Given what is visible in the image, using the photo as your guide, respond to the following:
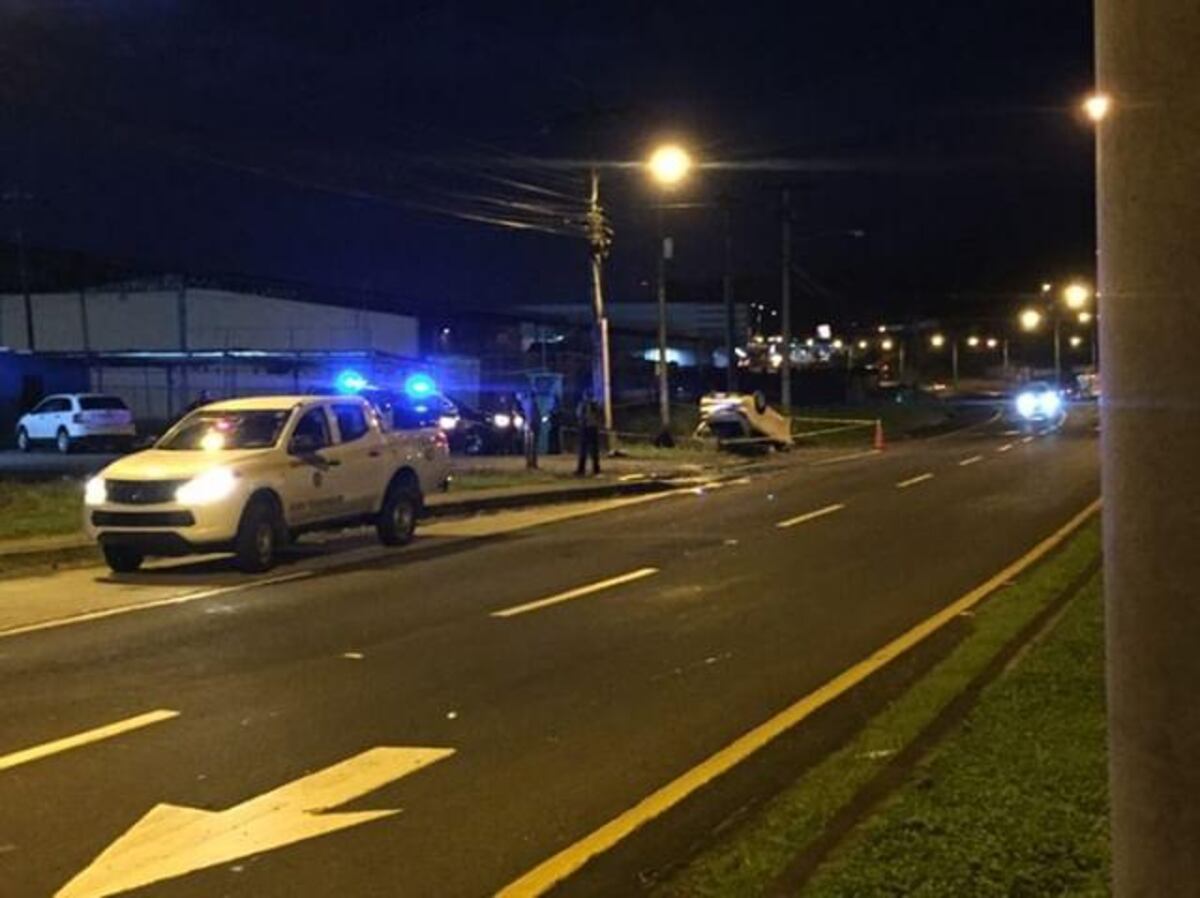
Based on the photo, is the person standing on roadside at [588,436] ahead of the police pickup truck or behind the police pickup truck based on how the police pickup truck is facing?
behind

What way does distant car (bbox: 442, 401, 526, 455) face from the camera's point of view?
toward the camera

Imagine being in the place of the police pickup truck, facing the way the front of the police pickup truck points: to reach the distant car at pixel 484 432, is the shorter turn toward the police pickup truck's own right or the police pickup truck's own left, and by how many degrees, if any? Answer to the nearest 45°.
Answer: approximately 135° to the police pickup truck's own right

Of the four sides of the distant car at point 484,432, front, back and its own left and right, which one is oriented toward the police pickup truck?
front

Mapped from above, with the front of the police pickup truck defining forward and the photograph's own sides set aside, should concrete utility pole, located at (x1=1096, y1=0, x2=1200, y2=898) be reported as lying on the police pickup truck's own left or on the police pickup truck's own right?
on the police pickup truck's own left

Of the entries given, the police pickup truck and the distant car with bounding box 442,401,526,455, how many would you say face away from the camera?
0

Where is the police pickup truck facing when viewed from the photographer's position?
facing the viewer and to the left of the viewer

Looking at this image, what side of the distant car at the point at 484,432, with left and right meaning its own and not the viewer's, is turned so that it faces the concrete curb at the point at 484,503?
front
